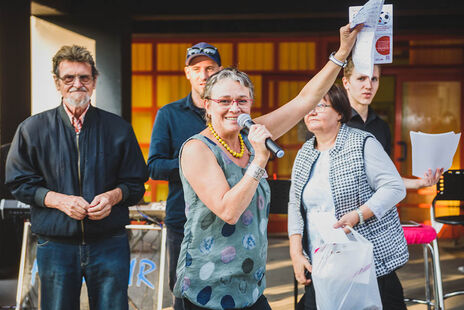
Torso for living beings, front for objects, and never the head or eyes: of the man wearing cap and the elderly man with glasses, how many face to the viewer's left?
0

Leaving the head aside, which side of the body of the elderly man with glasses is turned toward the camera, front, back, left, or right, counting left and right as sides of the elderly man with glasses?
front

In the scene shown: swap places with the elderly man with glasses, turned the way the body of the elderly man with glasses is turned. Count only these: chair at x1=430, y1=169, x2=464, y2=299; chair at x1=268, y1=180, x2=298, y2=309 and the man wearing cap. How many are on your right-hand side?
0

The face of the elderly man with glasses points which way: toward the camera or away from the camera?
toward the camera

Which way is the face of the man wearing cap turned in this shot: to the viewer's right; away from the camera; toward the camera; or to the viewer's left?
toward the camera

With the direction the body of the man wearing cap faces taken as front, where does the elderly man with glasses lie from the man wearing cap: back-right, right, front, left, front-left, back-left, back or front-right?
right

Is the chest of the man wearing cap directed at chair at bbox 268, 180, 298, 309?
no
